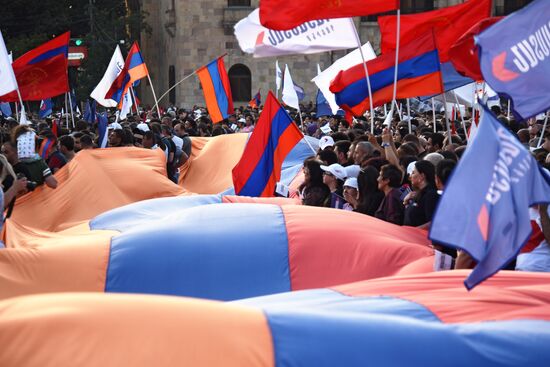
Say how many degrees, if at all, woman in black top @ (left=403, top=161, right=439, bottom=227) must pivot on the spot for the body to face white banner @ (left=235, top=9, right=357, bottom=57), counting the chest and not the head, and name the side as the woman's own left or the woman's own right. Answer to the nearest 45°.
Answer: approximately 90° to the woman's own right

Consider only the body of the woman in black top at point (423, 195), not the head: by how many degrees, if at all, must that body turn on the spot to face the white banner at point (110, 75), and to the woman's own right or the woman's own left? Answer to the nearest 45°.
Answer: approximately 45° to the woman's own right

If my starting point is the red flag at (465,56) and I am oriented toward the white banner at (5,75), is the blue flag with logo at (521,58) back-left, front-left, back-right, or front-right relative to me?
back-left

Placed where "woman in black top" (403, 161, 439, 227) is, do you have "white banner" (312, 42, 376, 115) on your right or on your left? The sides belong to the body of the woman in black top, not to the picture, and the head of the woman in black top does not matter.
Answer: on your right
